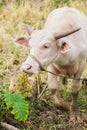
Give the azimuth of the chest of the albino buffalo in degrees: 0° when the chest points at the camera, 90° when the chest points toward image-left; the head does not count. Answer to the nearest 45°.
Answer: approximately 45°
